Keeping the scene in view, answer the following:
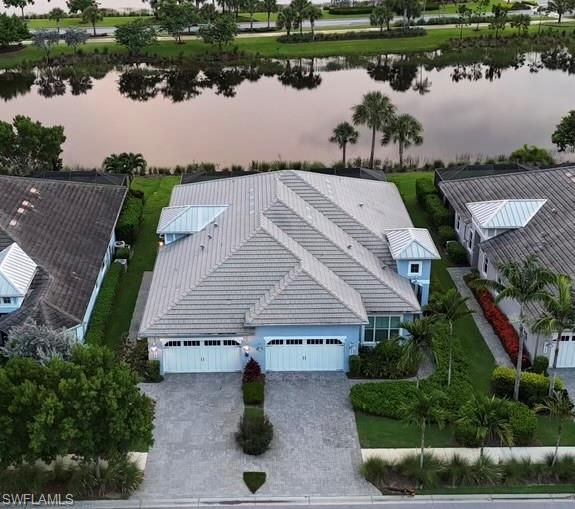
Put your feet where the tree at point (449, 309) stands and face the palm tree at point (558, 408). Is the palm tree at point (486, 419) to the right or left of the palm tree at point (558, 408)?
right

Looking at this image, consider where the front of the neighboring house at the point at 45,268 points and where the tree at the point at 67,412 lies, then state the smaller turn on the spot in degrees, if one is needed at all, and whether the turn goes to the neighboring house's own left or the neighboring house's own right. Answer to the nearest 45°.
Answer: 0° — it already faces it

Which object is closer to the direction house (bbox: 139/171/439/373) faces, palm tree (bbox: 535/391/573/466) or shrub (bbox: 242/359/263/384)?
the shrub

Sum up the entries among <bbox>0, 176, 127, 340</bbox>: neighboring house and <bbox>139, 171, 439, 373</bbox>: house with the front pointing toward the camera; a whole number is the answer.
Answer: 2

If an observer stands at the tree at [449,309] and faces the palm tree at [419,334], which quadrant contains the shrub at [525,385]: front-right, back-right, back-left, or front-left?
back-left

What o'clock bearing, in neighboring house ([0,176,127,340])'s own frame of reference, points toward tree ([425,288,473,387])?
The tree is roughly at 10 o'clock from the neighboring house.

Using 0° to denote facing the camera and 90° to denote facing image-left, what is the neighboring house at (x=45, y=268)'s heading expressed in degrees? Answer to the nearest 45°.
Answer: approximately 0°

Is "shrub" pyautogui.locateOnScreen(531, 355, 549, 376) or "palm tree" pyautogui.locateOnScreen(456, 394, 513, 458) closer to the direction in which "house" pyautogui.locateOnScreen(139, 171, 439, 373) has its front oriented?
the palm tree

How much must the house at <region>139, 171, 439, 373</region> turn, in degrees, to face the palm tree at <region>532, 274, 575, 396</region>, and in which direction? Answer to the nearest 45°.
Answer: approximately 45° to its left

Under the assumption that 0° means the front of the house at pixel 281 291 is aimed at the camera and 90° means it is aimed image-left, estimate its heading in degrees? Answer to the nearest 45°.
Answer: approximately 0°
